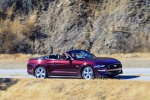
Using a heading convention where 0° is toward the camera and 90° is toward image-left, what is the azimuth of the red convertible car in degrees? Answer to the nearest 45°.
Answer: approximately 315°
